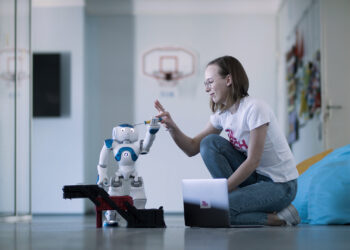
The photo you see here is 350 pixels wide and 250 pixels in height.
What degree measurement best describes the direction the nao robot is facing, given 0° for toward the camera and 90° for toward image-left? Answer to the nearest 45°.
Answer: approximately 0°

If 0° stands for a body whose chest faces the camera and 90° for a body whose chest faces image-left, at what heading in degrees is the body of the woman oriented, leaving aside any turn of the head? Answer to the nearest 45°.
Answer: approximately 90°

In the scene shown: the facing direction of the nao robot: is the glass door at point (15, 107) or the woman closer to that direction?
the woman

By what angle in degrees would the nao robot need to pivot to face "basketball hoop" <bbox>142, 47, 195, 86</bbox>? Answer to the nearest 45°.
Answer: approximately 180°

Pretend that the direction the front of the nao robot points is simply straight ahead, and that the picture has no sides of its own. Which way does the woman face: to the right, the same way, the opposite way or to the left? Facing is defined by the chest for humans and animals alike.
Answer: to the right

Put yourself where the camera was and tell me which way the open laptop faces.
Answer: facing away from the viewer and to the right of the viewer

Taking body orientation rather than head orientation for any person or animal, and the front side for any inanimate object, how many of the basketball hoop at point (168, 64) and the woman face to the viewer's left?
1

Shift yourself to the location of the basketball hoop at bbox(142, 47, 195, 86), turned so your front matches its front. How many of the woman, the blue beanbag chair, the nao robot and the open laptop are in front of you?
4

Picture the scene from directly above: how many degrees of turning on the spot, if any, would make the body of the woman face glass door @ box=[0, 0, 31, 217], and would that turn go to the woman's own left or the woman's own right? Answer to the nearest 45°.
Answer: approximately 45° to the woman's own right

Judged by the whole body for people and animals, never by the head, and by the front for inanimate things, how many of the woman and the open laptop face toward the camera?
0

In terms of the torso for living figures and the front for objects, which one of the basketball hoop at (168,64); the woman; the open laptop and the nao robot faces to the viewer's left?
the woman

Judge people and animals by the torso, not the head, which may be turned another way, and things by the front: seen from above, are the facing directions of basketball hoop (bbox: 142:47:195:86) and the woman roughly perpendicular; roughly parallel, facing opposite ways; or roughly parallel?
roughly perpendicular

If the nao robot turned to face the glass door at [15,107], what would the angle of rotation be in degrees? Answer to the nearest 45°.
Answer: approximately 135° to its right

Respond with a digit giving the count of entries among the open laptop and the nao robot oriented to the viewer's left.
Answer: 0
